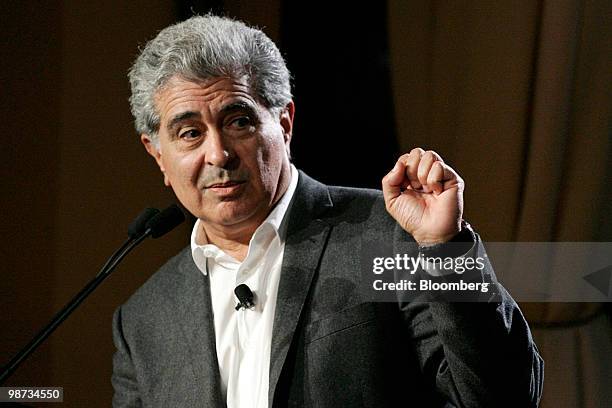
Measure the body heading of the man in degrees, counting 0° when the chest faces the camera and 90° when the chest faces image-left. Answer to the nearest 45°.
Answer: approximately 45°
